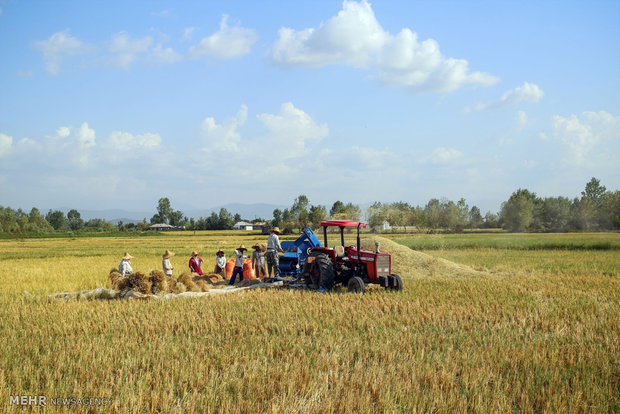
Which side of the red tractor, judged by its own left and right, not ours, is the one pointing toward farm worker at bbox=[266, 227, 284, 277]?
back

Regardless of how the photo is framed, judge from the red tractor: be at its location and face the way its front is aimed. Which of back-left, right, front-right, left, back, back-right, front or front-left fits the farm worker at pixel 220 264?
back

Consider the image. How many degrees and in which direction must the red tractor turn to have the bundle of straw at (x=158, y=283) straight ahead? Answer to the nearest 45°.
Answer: approximately 135° to its right

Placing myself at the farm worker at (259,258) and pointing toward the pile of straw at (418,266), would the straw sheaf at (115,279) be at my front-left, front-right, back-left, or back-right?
back-right

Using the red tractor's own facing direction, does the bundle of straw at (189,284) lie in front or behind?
behind

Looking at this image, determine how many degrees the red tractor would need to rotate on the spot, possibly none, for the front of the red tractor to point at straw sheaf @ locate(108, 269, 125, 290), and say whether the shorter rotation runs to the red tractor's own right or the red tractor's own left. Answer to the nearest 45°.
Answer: approximately 135° to the red tractor's own right

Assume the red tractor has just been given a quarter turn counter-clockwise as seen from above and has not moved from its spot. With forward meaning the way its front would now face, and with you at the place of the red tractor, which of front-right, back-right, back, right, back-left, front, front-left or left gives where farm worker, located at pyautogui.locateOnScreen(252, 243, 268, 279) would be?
left

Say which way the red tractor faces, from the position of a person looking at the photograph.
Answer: facing the viewer and to the right of the viewer

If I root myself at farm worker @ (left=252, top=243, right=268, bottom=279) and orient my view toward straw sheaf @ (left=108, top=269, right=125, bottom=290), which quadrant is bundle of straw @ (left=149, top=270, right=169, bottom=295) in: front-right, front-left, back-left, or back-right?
front-left

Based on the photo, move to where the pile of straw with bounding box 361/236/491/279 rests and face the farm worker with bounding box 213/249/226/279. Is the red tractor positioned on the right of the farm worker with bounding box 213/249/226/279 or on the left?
left

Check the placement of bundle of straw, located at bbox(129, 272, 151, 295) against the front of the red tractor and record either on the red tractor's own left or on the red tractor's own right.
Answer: on the red tractor's own right
